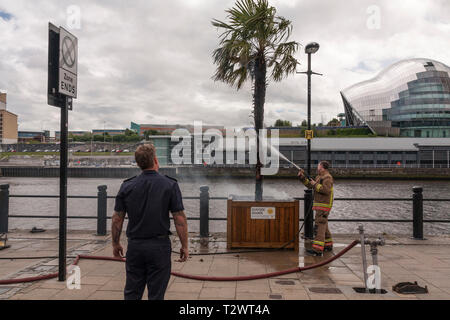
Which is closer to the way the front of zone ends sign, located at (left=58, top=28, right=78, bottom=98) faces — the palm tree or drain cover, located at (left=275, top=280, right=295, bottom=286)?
the drain cover

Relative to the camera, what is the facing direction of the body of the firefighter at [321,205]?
to the viewer's left

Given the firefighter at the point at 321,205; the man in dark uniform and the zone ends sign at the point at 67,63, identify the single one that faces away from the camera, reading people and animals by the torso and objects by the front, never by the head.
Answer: the man in dark uniform

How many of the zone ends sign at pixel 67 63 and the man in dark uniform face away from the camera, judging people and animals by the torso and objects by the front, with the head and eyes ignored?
1

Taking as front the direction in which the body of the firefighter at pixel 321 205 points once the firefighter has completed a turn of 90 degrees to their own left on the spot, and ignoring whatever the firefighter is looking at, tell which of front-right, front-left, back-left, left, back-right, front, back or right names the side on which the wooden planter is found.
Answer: right

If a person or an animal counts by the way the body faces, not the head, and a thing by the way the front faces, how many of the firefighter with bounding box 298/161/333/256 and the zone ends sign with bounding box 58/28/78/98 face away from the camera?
0

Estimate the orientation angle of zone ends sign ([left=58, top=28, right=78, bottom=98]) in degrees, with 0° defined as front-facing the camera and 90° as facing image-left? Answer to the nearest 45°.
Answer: approximately 315°

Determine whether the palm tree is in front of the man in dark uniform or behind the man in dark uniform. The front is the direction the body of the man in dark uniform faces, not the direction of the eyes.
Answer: in front

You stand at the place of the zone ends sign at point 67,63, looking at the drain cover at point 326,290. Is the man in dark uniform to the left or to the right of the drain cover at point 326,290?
right

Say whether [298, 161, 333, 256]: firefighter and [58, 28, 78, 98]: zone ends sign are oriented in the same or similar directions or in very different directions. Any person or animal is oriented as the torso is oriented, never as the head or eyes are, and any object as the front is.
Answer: very different directions

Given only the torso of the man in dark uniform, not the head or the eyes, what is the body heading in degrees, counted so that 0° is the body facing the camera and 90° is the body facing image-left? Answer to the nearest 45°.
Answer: approximately 180°
